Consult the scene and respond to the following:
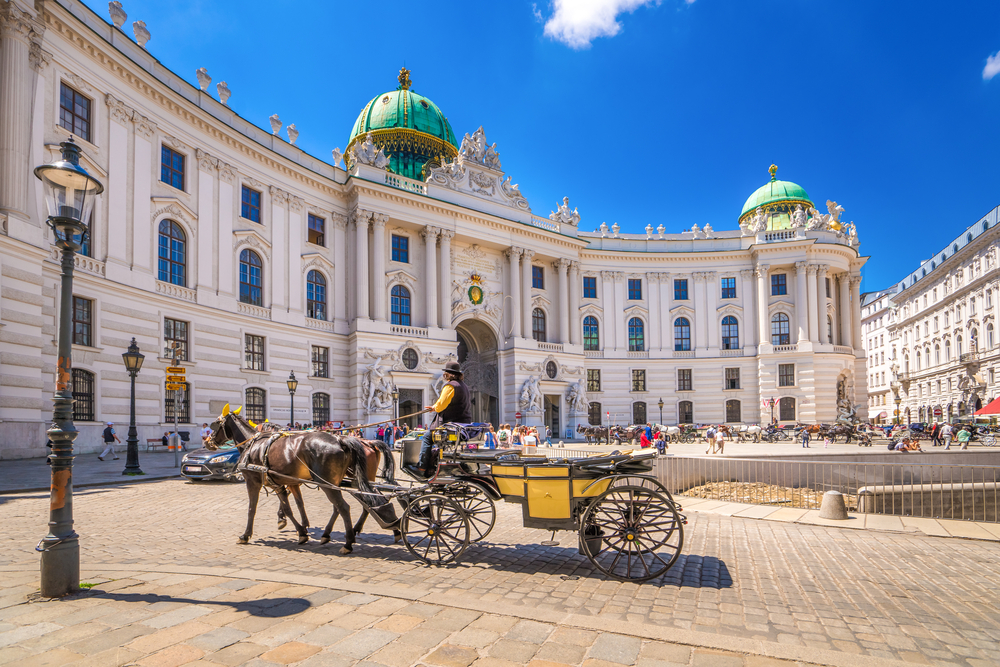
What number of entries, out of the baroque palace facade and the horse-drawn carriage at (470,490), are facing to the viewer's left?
1

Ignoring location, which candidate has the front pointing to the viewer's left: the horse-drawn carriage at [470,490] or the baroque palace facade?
the horse-drawn carriage

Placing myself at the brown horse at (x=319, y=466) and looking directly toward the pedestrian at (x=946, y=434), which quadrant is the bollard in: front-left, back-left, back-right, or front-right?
front-right

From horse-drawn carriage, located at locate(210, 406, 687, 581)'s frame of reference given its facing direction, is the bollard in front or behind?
behind

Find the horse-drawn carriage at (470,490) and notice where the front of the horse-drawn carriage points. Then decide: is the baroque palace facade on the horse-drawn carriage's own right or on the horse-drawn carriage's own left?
on the horse-drawn carriage's own right

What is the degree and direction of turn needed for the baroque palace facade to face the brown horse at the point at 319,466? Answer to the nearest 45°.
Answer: approximately 45° to its right

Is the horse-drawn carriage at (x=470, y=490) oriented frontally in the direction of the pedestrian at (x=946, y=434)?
no

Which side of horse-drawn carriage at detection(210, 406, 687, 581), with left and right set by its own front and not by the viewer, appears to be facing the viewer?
left

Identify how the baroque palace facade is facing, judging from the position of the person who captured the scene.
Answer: facing the viewer and to the right of the viewer

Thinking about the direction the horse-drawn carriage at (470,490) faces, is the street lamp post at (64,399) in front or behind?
in front
